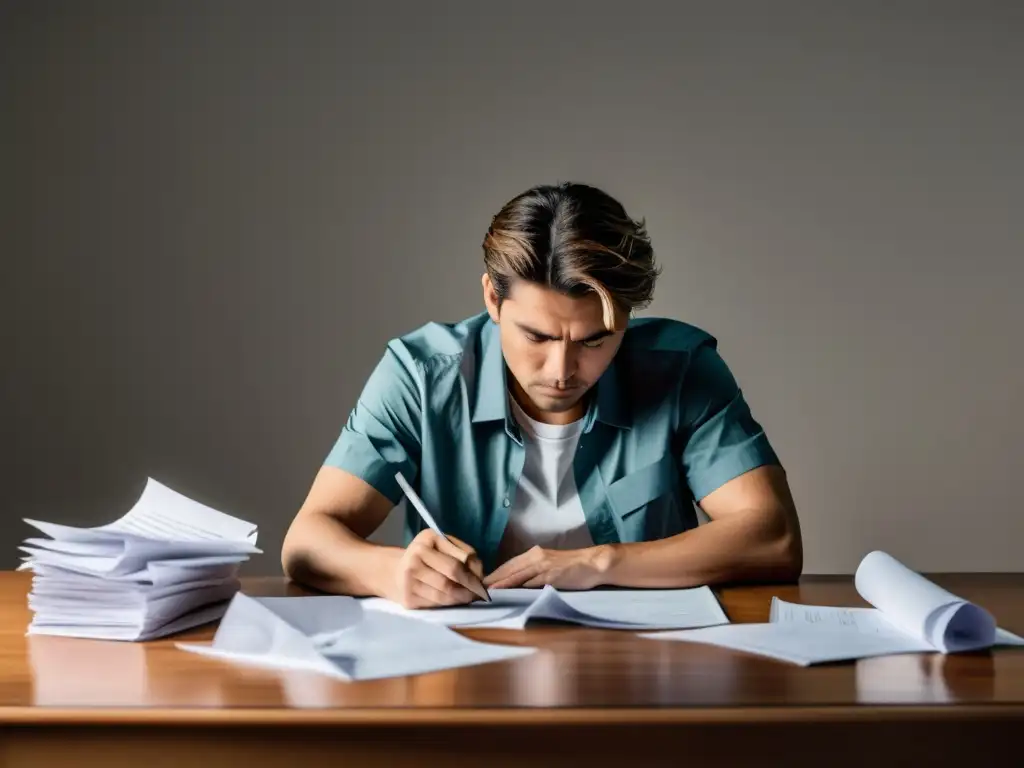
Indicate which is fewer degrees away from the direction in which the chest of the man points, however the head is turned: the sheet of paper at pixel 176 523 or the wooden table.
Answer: the wooden table

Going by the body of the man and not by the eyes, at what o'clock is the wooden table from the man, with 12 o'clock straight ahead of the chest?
The wooden table is roughly at 12 o'clock from the man.

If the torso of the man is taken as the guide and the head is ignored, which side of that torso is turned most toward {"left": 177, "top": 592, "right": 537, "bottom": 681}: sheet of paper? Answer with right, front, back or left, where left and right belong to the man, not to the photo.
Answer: front

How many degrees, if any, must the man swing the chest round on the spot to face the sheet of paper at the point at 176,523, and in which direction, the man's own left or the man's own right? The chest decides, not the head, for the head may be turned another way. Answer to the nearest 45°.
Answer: approximately 45° to the man's own right

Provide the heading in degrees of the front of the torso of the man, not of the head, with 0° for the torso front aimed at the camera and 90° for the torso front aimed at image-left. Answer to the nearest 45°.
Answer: approximately 0°

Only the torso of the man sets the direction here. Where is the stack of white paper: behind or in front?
in front

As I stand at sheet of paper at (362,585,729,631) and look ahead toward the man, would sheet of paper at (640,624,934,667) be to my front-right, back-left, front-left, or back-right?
back-right

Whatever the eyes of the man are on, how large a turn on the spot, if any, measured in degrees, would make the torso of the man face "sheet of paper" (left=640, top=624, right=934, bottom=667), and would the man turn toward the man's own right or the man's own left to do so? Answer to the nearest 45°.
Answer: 0° — they already face it
